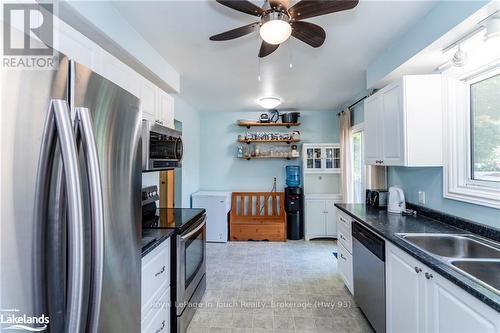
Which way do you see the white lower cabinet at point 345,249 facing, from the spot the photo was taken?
facing to the left of the viewer

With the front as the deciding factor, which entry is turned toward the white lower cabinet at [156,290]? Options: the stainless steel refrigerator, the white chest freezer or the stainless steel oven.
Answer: the white chest freezer

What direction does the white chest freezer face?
toward the camera

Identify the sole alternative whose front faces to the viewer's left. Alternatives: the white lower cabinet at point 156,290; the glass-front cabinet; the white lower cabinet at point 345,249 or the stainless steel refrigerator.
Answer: the white lower cabinet at point 345,249

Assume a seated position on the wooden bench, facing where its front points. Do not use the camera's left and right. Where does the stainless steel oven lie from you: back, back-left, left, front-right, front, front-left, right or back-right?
front

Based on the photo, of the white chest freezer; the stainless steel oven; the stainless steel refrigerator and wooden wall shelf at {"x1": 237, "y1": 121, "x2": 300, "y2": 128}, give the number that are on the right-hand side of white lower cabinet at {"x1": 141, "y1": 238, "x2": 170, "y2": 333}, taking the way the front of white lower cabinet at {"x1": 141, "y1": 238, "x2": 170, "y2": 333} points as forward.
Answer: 1

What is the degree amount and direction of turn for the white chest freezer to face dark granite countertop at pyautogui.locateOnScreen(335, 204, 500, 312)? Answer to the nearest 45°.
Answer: approximately 45° to its left

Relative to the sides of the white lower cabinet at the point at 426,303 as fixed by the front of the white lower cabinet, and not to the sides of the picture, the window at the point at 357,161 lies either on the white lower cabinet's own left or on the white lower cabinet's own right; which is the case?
on the white lower cabinet's own right

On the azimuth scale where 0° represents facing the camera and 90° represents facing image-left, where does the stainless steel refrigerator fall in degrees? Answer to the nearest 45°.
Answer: approximately 315°

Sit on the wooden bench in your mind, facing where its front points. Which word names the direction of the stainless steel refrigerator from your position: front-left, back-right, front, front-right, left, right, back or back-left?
front

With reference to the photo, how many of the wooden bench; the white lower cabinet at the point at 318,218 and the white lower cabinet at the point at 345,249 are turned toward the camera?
2

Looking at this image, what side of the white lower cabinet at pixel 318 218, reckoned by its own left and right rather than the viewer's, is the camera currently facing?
front

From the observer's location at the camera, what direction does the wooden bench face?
facing the viewer

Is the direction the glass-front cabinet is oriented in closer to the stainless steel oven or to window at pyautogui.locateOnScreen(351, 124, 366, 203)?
the stainless steel oven

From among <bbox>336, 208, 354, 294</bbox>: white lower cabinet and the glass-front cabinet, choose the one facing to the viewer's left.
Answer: the white lower cabinet

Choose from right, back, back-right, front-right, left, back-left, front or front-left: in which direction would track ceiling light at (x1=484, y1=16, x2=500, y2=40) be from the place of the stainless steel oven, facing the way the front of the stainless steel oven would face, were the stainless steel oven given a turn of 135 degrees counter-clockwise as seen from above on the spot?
back

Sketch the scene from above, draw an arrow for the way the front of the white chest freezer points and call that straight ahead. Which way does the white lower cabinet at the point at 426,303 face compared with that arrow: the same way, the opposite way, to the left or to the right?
to the right
